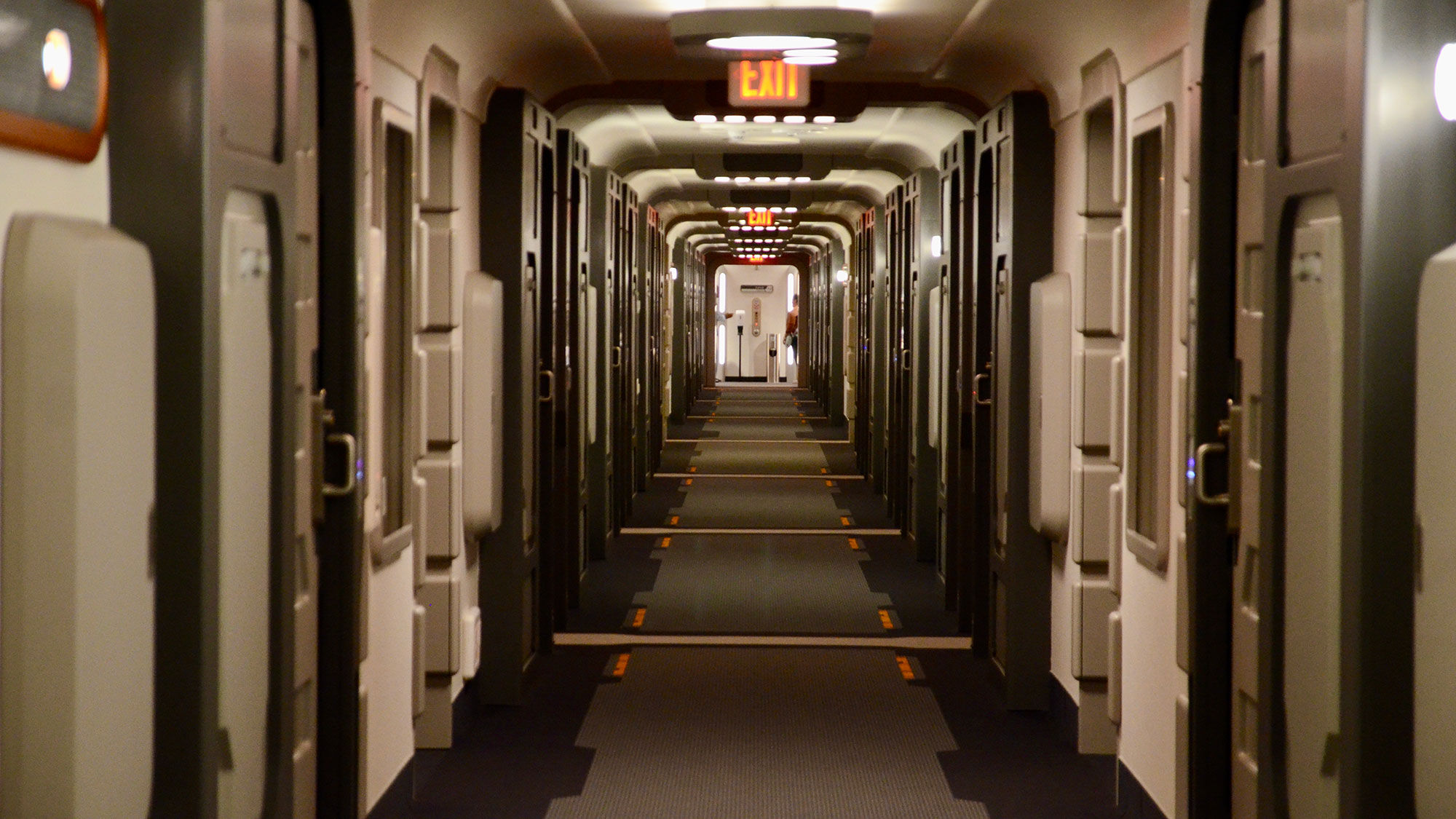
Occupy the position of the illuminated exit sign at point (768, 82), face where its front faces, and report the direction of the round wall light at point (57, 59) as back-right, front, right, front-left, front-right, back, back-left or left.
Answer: front

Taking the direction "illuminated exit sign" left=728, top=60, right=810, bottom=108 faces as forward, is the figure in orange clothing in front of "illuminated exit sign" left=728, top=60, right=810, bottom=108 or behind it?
behind

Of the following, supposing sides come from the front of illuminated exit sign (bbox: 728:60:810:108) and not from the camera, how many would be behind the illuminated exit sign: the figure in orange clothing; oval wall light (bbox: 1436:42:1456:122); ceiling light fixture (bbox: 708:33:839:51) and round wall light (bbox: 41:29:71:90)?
1

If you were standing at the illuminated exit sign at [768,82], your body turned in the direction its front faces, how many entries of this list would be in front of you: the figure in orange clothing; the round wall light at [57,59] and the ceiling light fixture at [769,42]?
2

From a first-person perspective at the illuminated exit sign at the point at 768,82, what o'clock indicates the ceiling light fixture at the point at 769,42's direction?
The ceiling light fixture is roughly at 12 o'clock from the illuminated exit sign.

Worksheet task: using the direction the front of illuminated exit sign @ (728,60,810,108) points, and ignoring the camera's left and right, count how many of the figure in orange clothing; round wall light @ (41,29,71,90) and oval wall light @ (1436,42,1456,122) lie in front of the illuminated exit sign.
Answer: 2

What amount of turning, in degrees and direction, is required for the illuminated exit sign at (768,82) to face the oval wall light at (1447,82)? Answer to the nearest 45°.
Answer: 0° — it already faces it

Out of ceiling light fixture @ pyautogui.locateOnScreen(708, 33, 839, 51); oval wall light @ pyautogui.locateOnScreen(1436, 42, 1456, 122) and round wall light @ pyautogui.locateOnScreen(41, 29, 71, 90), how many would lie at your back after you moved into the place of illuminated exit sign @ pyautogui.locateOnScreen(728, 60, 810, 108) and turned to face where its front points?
0

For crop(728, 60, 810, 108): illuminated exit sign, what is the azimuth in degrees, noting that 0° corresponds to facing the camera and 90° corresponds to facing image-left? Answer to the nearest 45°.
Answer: approximately 0°
